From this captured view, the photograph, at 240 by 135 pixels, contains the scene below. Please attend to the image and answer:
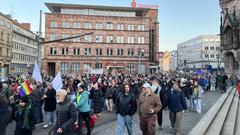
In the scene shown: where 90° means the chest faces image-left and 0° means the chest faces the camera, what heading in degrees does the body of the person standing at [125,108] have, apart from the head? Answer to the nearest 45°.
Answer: approximately 0°

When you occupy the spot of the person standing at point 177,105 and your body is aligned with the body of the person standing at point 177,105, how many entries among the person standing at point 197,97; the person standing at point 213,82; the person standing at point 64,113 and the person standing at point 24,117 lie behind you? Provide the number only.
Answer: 2

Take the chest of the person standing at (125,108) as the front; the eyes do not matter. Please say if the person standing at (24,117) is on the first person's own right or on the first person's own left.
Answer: on the first person's own right

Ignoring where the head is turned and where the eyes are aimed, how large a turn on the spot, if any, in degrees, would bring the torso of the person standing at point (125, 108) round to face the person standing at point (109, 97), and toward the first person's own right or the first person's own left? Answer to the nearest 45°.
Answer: approximately 180°

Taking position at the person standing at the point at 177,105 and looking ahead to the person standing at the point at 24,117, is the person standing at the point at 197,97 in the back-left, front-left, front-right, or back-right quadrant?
back-right

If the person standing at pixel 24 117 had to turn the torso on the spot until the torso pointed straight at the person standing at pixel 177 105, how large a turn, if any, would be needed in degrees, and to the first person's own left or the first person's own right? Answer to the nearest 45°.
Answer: approximately 90° to the first person's own left

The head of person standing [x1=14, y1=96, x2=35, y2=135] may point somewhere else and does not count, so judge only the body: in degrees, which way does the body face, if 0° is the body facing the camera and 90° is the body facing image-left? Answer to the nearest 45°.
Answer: approximately 0°

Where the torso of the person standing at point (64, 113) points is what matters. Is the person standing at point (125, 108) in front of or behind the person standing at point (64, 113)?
behind

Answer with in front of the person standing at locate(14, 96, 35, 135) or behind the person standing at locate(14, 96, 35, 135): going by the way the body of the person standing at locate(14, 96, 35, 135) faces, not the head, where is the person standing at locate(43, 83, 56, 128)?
behind
